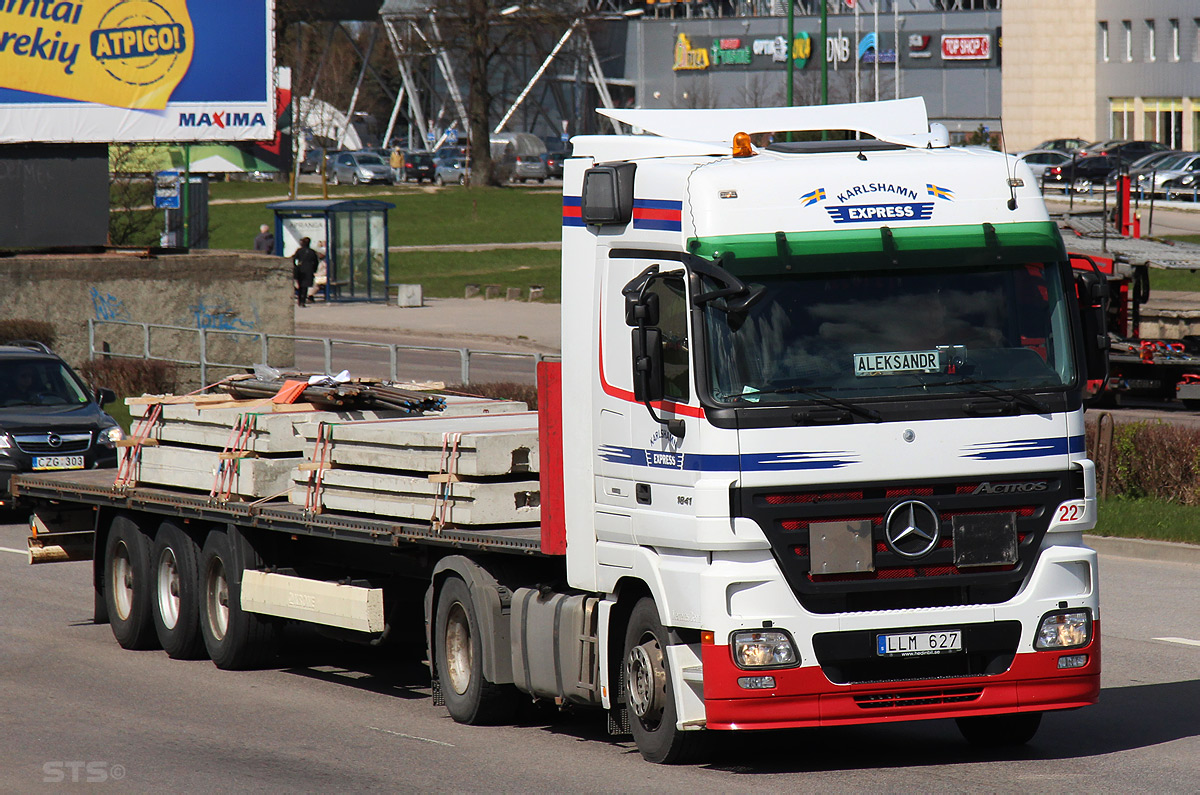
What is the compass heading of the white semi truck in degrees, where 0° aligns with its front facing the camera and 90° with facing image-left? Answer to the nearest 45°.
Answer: approximately 315°

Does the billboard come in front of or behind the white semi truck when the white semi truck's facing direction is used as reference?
behind

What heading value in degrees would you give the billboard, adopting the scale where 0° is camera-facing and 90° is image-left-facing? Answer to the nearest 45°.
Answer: approximately 0°

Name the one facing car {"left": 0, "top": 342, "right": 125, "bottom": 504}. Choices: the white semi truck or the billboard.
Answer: the billboard

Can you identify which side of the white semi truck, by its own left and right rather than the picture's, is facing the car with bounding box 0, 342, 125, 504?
back

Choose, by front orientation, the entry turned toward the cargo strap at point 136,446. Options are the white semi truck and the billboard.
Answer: the billboard
